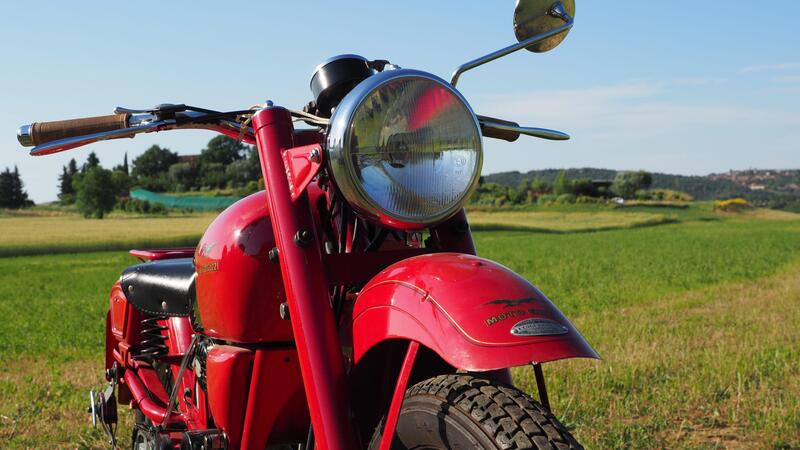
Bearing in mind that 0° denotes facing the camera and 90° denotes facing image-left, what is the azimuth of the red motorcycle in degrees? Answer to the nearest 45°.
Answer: approximately 315°

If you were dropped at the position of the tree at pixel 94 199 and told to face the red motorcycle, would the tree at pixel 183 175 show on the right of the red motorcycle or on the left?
left

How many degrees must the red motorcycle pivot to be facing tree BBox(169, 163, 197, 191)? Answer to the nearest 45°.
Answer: approximately 135° to its left

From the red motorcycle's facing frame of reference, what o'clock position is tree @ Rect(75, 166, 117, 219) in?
The tree is roughly at 7 o'clock from the red motorcycle.
